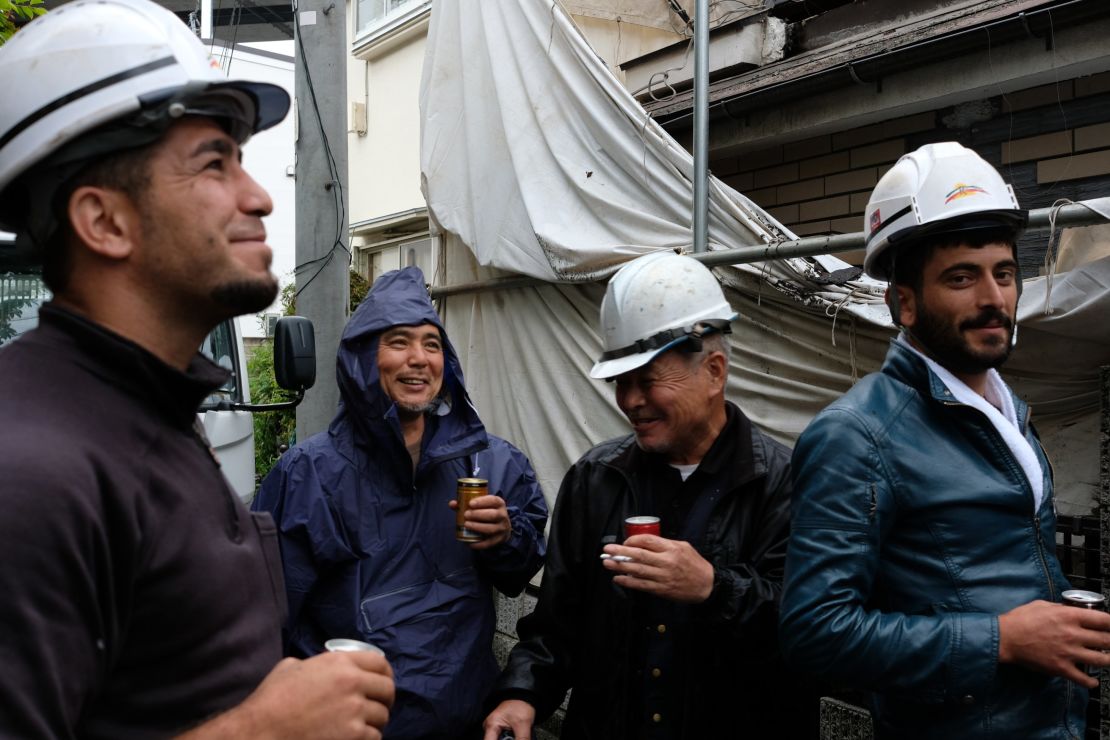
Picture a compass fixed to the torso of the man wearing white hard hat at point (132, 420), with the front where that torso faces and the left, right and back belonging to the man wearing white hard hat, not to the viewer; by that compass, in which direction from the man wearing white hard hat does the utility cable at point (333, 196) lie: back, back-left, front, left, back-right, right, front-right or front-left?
left

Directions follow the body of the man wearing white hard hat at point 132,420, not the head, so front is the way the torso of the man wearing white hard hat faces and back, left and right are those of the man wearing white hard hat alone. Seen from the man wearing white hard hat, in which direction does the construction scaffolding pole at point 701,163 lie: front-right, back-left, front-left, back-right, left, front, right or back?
front-left

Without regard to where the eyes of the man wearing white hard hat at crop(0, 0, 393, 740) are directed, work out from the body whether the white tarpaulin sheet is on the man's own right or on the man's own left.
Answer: on the man's own left

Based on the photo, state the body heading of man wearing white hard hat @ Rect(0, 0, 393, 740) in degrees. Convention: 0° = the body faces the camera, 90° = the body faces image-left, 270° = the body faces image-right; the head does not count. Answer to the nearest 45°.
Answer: approximately 270°

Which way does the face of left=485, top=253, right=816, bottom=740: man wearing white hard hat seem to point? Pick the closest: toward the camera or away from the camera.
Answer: toward the camera

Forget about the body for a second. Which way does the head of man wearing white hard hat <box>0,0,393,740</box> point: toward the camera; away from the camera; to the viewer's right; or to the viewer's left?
to the viewer's right

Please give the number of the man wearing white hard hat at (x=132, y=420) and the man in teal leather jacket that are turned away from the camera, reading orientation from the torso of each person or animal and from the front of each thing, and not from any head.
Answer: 0

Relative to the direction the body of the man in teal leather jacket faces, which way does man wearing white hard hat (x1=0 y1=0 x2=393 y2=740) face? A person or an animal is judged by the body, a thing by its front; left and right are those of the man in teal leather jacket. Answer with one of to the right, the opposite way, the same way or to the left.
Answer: to the left

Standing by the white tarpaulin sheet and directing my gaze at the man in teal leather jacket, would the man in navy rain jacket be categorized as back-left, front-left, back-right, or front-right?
front-right
